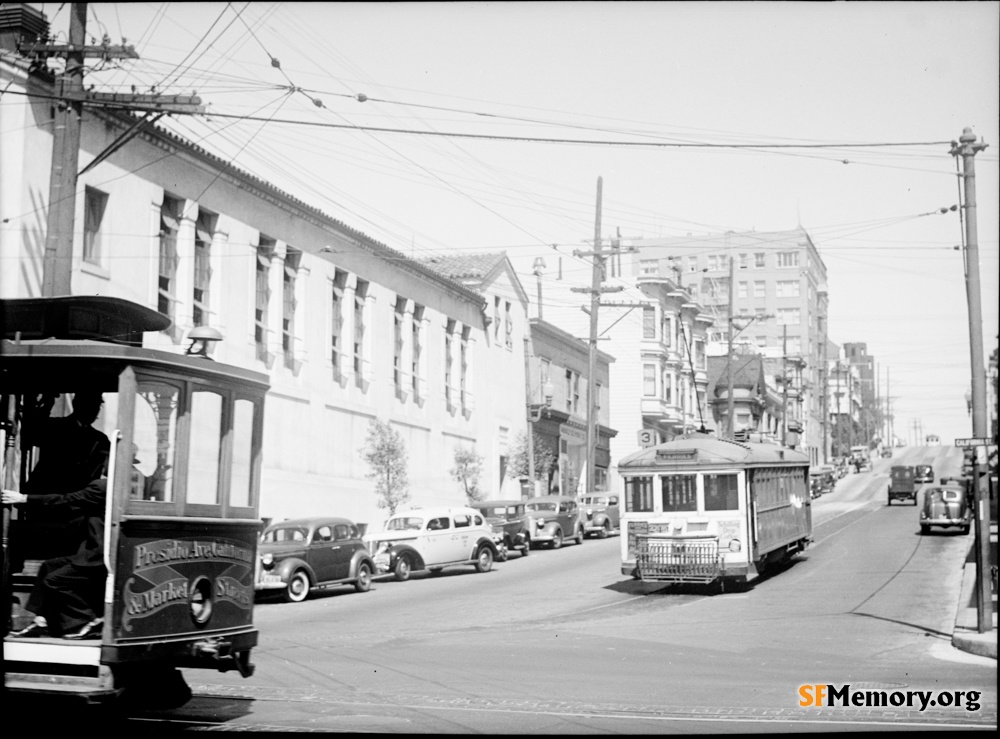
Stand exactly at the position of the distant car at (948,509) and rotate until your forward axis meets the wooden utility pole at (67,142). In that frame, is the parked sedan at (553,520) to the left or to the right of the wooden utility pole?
right
